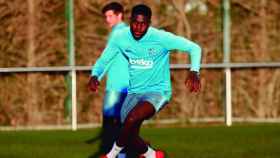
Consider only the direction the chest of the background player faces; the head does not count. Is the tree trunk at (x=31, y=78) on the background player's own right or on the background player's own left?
on the background player's own right
